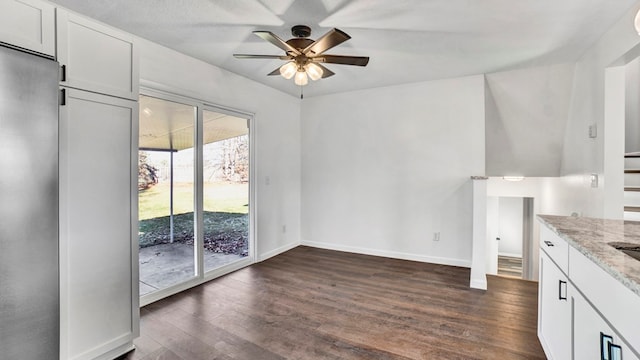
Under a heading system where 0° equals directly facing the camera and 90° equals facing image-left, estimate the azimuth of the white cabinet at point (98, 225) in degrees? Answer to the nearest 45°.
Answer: approximately 315°

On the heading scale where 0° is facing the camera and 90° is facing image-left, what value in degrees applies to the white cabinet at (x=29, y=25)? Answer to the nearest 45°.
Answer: approximately 315°

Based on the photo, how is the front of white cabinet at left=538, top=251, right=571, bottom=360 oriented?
to the viewer's left

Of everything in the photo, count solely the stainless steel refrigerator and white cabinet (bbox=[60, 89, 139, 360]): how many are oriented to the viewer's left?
0

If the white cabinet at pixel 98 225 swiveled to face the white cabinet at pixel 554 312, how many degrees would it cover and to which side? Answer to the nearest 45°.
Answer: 0° — it already faces it

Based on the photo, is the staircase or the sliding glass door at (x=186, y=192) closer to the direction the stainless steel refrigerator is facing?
the staircase

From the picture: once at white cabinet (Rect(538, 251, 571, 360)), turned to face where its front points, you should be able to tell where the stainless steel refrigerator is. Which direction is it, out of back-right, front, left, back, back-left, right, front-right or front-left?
front-left

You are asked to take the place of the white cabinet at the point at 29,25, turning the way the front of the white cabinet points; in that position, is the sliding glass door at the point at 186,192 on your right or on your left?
on your left

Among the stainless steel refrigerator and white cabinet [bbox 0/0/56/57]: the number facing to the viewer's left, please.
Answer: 0

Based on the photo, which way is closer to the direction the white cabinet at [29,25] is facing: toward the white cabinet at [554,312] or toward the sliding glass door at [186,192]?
the white cabinet

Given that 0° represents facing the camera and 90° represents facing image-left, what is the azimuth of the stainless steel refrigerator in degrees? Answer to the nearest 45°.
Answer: approximately 315°

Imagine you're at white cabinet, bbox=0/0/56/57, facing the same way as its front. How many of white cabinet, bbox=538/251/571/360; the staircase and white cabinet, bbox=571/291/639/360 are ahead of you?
3

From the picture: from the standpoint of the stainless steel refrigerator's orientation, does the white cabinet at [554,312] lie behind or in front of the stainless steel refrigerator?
in front
